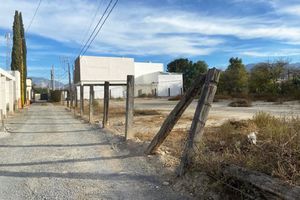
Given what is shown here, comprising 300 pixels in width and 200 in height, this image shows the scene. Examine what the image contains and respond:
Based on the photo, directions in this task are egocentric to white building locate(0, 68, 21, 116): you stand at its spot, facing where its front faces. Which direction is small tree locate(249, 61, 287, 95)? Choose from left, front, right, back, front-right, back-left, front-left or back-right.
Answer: front

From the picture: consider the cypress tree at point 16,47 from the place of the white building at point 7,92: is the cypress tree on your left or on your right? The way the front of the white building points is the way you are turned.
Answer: on your left

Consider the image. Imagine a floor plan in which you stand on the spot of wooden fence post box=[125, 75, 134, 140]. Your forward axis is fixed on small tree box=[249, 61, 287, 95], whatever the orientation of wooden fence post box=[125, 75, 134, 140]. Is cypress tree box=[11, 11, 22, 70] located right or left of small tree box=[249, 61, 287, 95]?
left

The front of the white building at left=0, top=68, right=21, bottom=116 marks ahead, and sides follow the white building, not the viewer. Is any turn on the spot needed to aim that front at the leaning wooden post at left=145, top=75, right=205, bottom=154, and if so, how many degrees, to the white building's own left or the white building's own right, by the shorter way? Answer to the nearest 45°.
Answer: approximately 90° to the white building's own right

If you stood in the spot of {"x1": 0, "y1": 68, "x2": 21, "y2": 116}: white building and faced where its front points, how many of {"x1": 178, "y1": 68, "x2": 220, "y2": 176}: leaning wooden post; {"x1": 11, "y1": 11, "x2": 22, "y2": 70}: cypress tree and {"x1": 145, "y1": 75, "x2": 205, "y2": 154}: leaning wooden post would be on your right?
2

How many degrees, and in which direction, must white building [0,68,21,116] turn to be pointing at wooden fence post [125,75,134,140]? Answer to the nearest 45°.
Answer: approximately 90° to its right

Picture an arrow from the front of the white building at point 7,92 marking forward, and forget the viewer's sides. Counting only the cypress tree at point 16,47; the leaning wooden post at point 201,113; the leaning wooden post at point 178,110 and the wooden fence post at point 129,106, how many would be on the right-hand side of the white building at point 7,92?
3

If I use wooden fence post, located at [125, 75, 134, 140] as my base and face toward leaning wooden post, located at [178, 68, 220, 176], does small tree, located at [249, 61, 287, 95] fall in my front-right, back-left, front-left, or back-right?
back-left

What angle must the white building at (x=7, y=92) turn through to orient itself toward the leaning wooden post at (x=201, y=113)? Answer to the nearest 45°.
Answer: approximately 90° to its right

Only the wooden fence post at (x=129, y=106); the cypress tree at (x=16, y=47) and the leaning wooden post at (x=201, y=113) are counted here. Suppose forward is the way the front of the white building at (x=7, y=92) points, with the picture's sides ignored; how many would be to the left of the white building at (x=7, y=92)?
1

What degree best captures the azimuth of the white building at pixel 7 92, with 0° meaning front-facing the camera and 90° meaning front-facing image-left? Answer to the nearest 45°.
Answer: approximately 270°
